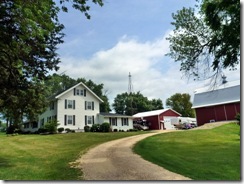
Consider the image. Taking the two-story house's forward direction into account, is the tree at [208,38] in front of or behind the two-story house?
in front

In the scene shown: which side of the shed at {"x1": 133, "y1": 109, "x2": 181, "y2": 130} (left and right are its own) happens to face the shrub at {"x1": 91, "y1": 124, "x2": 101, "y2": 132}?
right

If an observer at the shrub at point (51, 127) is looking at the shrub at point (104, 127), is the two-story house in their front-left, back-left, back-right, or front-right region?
front-left

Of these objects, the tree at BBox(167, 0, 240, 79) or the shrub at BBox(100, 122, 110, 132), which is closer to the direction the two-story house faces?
the tree

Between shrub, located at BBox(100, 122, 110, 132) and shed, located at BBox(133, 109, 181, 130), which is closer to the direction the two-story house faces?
the shrub

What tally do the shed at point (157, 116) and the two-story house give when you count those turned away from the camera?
0

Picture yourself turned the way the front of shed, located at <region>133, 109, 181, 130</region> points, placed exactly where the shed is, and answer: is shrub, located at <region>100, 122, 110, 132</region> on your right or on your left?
on your right

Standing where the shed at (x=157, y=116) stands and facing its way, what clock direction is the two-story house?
The two-story house is roughly at 3 o'clock from the shed.

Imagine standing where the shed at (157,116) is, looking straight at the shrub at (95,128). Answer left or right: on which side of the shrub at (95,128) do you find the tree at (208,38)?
left

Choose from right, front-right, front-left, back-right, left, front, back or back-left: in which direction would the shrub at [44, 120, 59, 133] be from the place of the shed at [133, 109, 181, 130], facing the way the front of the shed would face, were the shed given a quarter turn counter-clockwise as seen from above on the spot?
back

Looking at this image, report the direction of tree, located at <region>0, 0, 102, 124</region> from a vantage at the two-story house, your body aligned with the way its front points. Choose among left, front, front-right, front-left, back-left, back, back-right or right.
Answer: front

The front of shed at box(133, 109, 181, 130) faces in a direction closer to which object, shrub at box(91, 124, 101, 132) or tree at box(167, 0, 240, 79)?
the tree

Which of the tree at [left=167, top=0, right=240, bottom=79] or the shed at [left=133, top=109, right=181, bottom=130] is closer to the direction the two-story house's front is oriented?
the tree

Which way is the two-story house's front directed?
toward the camera

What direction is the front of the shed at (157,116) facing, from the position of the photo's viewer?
facing the viewer and to the right of the viewer
